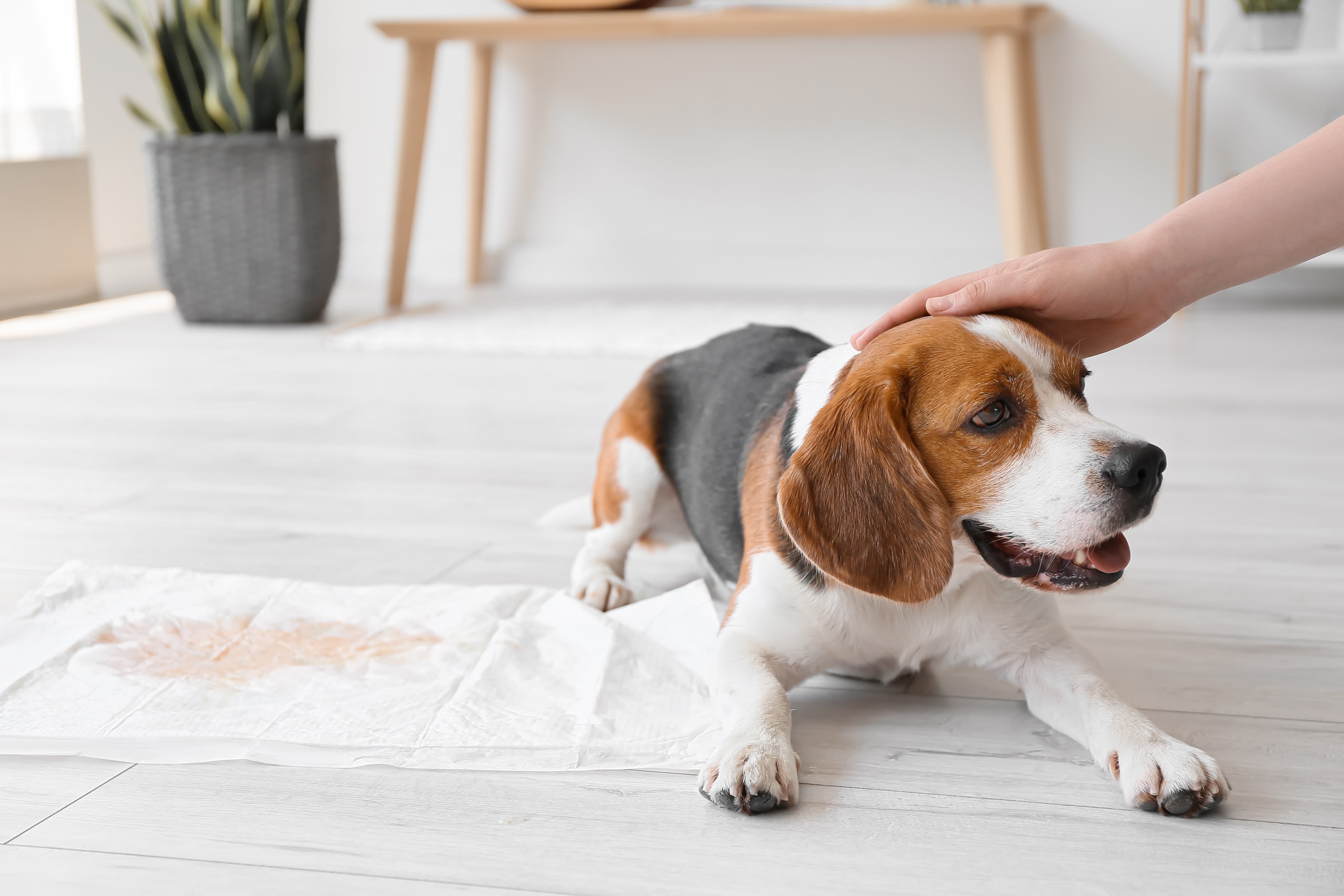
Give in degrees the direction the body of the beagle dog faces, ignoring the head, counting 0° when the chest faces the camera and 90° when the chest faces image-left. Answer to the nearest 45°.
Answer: approximately 315°

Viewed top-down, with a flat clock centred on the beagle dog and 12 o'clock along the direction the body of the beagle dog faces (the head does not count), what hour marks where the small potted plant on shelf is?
The small potted plant on shelf is roughly at 8 o'clock from the beagle dog.

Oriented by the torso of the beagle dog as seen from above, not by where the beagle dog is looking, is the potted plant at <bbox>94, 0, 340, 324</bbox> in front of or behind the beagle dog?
behind

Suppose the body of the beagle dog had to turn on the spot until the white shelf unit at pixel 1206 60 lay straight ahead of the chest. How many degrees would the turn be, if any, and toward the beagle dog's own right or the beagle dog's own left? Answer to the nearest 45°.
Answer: approximately 135° to the beagle dog's own left

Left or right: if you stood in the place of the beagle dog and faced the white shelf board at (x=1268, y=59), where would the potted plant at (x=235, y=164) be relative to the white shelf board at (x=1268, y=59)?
left

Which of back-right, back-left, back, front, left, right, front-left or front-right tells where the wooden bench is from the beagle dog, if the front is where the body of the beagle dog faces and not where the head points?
back-left

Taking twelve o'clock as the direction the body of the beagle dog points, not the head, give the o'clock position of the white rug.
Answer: The white rug is roughly at 7 o'clock from the beagle dog.

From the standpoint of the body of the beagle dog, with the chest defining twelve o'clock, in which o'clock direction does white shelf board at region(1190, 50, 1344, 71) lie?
The white shelf board is roughly at 8 o'clock from the beagle dog.
